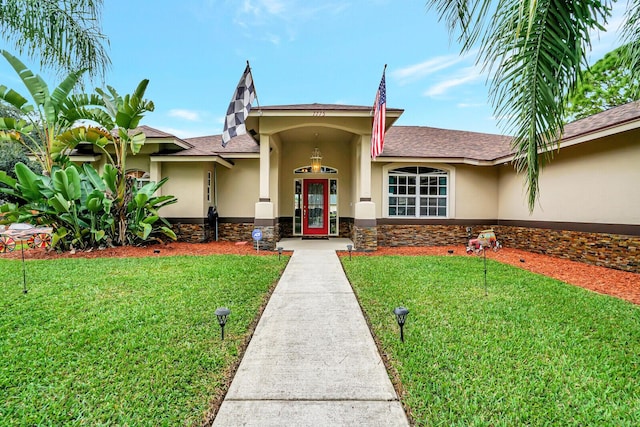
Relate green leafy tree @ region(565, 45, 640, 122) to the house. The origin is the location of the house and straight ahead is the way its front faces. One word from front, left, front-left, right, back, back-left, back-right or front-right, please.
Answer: back-left

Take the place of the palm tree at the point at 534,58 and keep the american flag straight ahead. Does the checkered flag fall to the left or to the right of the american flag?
left

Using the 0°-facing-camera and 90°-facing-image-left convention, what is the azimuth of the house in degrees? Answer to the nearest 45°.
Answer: approximately 0°

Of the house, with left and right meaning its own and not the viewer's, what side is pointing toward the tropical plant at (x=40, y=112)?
right

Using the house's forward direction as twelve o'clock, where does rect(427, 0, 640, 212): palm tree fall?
The palm tree is roughly at 12 o'clock from the house.

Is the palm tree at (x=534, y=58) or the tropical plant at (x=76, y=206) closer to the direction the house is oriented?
the palm tree

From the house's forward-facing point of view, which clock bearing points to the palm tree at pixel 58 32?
The palm tree is roughly at 1 o'clock from the house.
